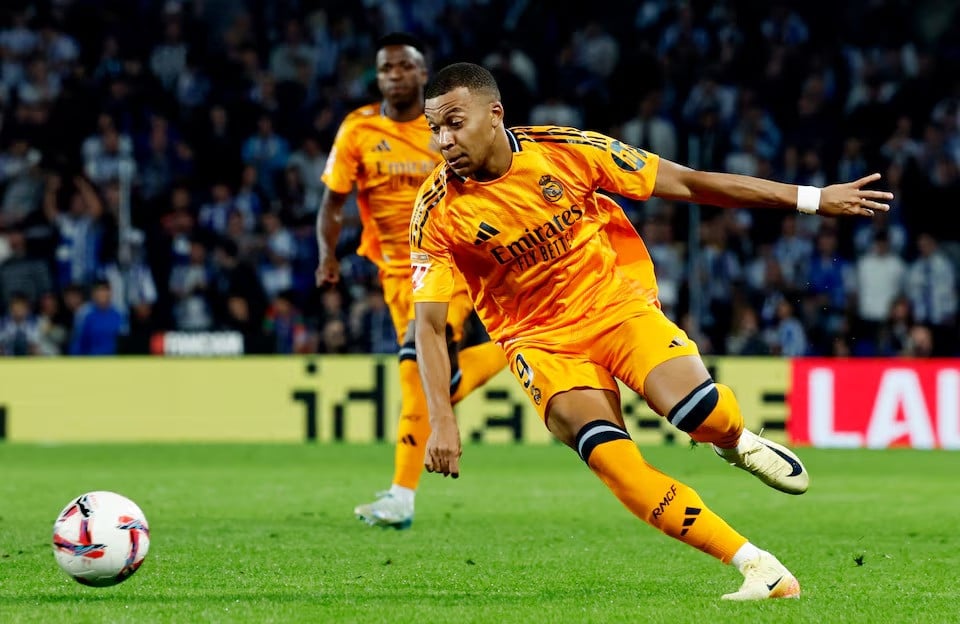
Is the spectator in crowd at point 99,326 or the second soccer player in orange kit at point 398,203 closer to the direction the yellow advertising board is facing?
the second soccer player in orange kit

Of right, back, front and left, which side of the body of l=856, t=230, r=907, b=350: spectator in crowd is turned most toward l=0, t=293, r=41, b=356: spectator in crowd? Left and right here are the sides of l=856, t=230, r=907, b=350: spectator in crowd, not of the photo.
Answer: right

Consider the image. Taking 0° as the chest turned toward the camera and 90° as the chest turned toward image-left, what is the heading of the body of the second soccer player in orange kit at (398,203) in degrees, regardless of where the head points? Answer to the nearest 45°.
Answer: approximately 0°

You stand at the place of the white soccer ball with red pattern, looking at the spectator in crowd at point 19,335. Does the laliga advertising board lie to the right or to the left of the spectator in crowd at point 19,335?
right

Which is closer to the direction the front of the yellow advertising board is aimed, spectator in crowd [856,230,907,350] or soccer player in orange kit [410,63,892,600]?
the soccer player in orange kit

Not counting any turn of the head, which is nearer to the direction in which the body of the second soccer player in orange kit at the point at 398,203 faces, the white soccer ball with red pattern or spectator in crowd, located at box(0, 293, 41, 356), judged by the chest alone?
the white soccer ball with red pattern

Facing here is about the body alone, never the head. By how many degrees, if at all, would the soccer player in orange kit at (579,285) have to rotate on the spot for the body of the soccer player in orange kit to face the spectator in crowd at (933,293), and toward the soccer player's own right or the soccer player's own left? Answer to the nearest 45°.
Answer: approximately 135° to the soccer player's own right

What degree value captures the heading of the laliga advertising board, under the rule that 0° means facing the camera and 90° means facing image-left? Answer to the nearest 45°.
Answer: approximately 0°
